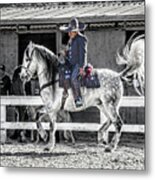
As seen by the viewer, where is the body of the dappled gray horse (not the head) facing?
to the viewer's left
